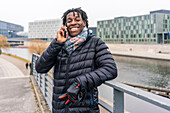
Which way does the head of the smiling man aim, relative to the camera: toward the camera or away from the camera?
toward the camera

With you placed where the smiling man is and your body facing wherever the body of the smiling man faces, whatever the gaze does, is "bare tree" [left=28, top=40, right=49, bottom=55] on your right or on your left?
on your right

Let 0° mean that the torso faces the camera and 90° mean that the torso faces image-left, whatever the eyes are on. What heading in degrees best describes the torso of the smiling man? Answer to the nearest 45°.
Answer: approximately 45°
